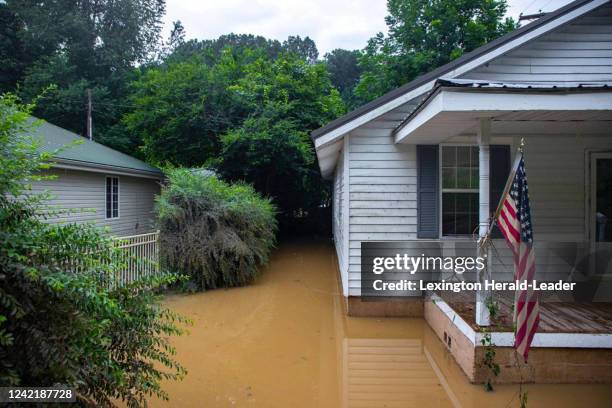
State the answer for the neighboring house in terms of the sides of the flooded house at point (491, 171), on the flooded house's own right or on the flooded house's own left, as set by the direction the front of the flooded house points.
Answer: on the flooded house's own right

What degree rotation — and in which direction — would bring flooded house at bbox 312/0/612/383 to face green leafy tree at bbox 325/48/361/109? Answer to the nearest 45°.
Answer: approximately 180°

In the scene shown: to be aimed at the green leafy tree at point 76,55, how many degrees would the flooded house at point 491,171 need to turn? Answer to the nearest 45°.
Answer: approximately 135° to its right

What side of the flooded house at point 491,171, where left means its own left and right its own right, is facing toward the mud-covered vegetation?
right

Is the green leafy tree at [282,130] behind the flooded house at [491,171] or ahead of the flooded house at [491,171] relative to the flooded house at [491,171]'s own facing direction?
behind

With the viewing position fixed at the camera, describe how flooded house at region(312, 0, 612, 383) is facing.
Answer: facing the viewer

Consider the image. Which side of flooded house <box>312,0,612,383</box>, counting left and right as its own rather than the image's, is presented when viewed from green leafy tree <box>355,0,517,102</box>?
back
